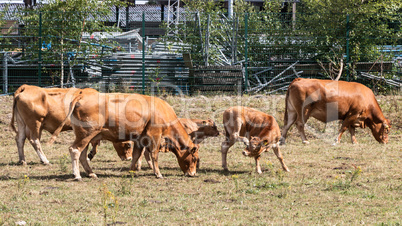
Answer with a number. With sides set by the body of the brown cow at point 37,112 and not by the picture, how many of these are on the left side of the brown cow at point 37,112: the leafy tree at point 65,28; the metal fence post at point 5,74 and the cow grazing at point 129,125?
2

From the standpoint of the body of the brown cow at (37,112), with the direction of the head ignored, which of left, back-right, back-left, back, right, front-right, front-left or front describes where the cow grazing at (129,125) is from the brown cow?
front-right

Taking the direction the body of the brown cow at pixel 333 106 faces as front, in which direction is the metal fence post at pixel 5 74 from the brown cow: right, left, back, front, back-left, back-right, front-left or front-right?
back

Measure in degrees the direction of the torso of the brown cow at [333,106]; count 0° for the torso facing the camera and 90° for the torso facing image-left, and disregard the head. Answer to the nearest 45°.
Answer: approximately 270°

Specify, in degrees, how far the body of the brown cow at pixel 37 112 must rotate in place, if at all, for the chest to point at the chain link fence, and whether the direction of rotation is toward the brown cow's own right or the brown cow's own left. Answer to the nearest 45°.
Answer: approximately 45° to the brown cow's own left

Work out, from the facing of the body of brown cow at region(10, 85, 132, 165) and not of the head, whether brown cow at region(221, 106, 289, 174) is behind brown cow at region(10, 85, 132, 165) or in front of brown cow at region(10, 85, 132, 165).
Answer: in front

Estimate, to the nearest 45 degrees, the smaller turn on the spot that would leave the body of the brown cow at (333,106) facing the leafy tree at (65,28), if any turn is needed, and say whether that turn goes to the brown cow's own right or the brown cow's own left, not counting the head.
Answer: approximately 180°

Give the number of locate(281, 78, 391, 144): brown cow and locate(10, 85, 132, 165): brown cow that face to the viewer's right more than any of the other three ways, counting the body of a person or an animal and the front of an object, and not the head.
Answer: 2

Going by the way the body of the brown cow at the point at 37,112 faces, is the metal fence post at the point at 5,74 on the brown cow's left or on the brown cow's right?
on the brown cow's left

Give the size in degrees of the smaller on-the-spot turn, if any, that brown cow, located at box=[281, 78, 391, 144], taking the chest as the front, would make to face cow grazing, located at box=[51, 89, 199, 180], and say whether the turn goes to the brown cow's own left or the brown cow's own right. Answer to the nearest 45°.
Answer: approximately 135° to the brown cow's own right

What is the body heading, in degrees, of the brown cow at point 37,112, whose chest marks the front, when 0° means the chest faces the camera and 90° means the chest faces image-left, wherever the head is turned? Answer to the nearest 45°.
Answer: approximately 270°

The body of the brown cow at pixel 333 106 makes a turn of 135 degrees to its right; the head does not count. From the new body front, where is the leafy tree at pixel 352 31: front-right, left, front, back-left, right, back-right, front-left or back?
back-right
